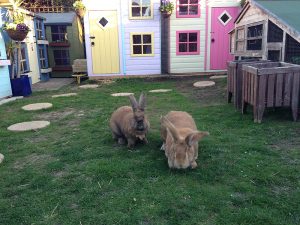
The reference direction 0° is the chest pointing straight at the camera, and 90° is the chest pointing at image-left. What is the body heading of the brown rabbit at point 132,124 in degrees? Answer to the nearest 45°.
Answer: approximately 315°

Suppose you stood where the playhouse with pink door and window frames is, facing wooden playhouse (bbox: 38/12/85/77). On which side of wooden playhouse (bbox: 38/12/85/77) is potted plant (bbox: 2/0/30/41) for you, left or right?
left

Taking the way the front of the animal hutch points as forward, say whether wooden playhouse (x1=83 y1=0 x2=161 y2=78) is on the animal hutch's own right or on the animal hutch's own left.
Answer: on the animal hutch's own right

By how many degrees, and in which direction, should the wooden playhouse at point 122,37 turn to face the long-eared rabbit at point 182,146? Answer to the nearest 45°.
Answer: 0° — it already faces it

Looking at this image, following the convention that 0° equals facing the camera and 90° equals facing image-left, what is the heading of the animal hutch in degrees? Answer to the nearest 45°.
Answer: approximately 45°

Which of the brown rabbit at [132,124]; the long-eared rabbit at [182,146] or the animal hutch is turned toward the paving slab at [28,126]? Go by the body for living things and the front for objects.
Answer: the animal hutch

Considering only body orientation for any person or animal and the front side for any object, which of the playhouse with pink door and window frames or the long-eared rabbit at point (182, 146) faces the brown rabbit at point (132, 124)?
the playhouse with pink door and window frames
